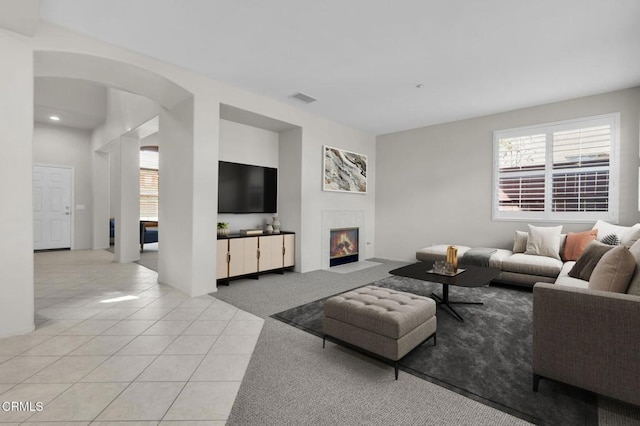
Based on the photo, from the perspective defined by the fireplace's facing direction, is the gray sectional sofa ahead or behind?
ahead

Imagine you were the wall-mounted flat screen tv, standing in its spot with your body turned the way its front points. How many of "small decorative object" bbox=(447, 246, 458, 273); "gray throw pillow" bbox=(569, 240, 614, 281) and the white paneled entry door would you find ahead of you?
2

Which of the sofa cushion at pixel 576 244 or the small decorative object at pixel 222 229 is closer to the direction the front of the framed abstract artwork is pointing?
the sofa cushion

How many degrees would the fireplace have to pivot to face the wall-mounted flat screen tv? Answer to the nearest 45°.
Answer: approximately 90° to its right

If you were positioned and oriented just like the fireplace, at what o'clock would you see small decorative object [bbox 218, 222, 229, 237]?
The small decorative object is roughly at 3 o'clock from the fireplace.

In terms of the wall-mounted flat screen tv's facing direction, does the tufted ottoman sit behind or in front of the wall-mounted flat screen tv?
in front

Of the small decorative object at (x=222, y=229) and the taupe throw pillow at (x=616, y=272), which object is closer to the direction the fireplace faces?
the taupe throw pillow

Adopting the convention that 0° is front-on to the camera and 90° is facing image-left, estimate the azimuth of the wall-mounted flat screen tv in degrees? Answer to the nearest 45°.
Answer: approximately 315°

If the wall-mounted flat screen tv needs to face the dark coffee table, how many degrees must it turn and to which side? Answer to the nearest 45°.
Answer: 0° — it already faces it

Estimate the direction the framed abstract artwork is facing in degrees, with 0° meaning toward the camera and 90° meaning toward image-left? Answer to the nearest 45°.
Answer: approximately 315°
